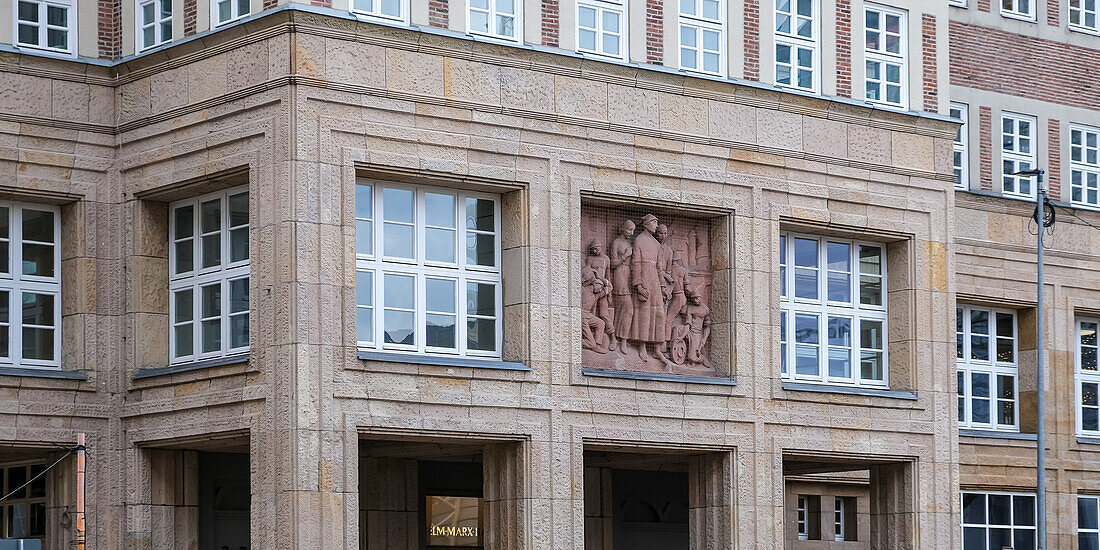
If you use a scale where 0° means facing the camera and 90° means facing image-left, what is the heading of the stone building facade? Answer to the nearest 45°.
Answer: approximately 315°

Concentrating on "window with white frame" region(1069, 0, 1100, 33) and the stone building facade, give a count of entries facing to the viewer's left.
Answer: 0

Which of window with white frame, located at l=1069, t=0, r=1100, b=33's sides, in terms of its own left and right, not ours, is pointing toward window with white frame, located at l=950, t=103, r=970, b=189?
right
